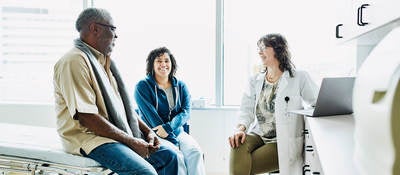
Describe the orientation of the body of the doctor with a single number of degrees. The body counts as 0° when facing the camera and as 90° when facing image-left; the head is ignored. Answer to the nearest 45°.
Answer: approximately 45°

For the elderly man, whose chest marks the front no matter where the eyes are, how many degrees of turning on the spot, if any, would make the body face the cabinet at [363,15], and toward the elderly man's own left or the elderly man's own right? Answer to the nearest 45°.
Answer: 0° — they already face it

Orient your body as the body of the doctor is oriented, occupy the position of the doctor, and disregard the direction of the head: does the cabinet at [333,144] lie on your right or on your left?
on your left

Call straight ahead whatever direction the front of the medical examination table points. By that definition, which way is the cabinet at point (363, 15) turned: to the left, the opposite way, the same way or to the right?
the opposite way

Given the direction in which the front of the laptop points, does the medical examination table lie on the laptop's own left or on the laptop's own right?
on the laptop's own left

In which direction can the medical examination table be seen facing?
to the viewer's right

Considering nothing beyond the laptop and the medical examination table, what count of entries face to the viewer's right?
1

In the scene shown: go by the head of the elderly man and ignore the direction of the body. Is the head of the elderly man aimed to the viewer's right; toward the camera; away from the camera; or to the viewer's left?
to the viewer's right
